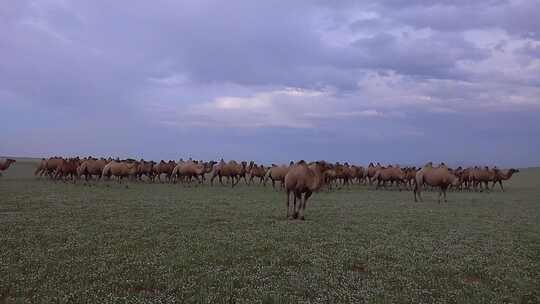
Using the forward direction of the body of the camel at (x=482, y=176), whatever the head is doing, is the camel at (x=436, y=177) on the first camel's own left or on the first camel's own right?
on the first camel's own right

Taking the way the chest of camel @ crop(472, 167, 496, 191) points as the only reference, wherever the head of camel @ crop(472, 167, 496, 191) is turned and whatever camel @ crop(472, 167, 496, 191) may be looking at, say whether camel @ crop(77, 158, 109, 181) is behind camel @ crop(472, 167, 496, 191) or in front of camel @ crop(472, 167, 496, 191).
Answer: behind

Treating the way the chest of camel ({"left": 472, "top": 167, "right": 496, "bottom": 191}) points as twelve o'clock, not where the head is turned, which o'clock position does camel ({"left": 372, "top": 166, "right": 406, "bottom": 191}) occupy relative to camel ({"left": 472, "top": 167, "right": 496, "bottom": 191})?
camel ({"left": 372, "top": 166, "right": 406, "bottom": 191}) is roughly at 5 o'clock from camel ({"left": 472, "top": 167, "right": 496, "bottom": 191}).

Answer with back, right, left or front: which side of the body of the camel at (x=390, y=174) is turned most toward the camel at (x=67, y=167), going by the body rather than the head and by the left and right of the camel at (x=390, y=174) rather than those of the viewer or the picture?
back

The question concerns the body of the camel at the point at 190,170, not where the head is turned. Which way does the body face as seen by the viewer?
to the viewer's right

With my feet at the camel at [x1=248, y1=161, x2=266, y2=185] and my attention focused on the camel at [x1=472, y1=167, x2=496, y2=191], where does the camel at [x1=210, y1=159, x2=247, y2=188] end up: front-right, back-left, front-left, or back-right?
back-right

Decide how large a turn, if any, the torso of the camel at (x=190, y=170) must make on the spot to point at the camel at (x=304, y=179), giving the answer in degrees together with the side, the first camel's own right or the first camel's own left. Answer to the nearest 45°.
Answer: approximately 90° to the first camel's own right

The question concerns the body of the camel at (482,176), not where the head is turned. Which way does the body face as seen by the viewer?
to the viewer's right

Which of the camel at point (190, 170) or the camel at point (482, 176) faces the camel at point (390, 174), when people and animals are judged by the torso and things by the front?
the camel at point (190, 170)

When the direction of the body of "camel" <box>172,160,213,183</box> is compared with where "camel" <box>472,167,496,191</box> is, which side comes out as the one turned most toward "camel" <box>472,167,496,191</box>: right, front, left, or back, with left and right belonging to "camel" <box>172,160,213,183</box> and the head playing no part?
front

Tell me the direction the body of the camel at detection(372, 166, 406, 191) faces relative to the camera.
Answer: to the viewer's right

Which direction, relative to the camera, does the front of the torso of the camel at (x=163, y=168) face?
to the viewer's right
